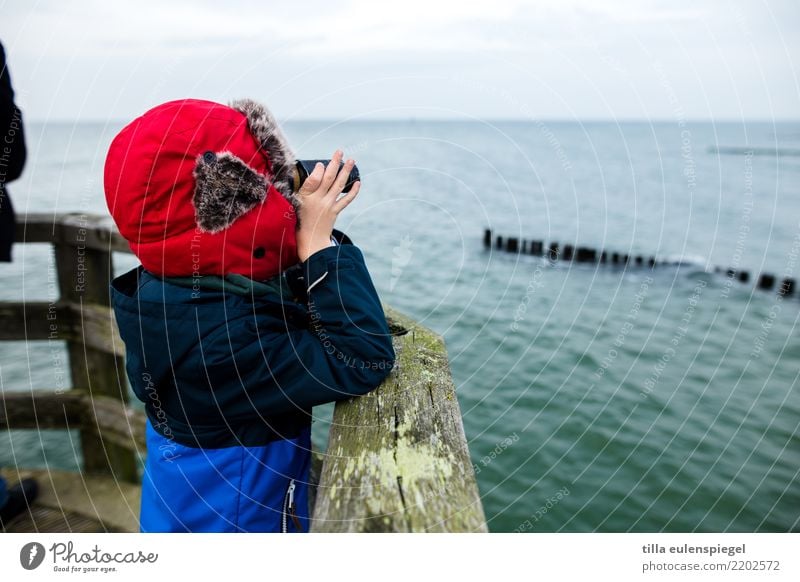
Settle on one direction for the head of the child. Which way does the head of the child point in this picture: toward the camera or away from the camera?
away from the camera

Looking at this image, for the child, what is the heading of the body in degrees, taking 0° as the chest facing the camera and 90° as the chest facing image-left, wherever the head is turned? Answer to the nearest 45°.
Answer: approximately 270°
